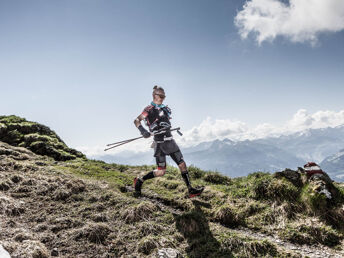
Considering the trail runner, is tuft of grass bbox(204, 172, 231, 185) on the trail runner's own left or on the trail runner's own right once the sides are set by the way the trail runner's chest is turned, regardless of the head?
on the trail runner's own left

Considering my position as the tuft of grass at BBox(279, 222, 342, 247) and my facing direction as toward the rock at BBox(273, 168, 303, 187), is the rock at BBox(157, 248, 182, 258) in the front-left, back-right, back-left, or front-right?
back-left

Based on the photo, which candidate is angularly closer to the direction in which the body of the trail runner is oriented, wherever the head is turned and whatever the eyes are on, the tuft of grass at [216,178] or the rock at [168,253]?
the rock

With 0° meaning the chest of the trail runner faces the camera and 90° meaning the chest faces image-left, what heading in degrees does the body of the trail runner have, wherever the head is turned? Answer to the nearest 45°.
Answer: approximately 315°

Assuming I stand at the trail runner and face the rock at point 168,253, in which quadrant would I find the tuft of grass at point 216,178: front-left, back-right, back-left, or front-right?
back-left

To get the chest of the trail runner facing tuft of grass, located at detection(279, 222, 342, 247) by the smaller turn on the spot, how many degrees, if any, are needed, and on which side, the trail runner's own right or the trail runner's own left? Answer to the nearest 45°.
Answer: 0° — they already face it
